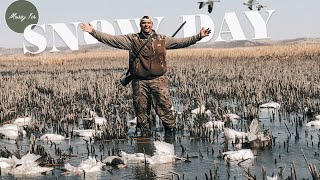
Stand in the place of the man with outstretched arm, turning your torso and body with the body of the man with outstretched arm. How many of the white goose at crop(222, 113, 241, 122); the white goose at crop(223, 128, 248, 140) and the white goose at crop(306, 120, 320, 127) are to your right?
0

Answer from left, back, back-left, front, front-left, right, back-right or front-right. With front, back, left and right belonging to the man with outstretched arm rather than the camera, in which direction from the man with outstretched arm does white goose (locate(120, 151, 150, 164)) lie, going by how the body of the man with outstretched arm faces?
front

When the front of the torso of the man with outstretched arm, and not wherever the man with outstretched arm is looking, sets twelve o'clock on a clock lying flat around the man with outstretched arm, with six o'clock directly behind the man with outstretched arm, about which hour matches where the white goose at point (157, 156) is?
The white goose is roughly at 12 o'clock from the man with outstretched arm.

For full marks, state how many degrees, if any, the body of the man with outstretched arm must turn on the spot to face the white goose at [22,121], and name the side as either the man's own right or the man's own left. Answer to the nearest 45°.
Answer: approximately 135° to the man's own right

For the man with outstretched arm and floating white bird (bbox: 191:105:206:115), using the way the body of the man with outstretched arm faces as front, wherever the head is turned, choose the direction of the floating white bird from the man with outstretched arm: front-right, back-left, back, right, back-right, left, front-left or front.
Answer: back-left

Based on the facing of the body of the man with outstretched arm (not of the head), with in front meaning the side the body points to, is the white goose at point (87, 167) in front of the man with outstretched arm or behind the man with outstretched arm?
in front

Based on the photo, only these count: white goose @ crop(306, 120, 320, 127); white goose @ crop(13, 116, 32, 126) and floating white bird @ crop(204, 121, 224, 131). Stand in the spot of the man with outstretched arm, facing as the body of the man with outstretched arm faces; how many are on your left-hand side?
2

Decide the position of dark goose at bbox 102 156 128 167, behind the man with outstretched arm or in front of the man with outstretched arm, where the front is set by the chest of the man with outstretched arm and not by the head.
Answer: in front

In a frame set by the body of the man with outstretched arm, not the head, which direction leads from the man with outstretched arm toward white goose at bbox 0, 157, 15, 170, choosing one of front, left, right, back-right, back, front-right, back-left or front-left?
front-right

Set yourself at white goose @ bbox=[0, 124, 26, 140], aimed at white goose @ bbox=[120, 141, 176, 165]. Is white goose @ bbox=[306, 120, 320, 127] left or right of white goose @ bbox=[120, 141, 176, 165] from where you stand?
left

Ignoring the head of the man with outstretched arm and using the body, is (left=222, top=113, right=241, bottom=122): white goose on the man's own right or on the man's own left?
on the man's own left

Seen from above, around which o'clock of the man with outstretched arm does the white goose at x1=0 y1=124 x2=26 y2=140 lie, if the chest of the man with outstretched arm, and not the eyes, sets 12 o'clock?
The white goose is roughly at 3 o'clock from the man with outstretched arm.

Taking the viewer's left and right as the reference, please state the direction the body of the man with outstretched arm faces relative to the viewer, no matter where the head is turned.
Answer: facing the viewer

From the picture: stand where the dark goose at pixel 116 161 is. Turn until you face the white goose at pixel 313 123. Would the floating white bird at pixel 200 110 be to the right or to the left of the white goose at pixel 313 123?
left
